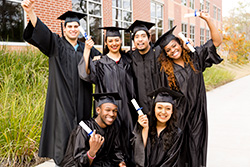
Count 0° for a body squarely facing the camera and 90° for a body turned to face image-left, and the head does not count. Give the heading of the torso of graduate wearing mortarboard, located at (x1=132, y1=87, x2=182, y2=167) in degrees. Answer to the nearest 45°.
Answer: approximately 0°

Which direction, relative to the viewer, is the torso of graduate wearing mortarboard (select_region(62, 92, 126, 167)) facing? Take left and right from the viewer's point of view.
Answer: facing the viewer and to the right of the viewer

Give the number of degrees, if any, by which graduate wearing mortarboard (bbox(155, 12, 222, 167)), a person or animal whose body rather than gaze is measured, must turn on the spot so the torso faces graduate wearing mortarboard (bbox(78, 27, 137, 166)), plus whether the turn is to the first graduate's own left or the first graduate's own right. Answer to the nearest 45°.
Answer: approximately 90° to the first graduate's own right

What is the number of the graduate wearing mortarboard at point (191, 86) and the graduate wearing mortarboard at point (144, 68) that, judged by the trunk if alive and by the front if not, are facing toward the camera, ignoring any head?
2

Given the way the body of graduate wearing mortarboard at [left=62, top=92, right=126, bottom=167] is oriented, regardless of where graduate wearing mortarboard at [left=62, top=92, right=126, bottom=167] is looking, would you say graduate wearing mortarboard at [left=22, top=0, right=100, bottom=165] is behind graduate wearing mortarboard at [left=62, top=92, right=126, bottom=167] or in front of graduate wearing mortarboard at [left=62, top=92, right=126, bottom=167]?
behind

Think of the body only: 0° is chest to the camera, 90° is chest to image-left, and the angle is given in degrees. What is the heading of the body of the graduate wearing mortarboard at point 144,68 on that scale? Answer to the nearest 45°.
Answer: approximately 0°
